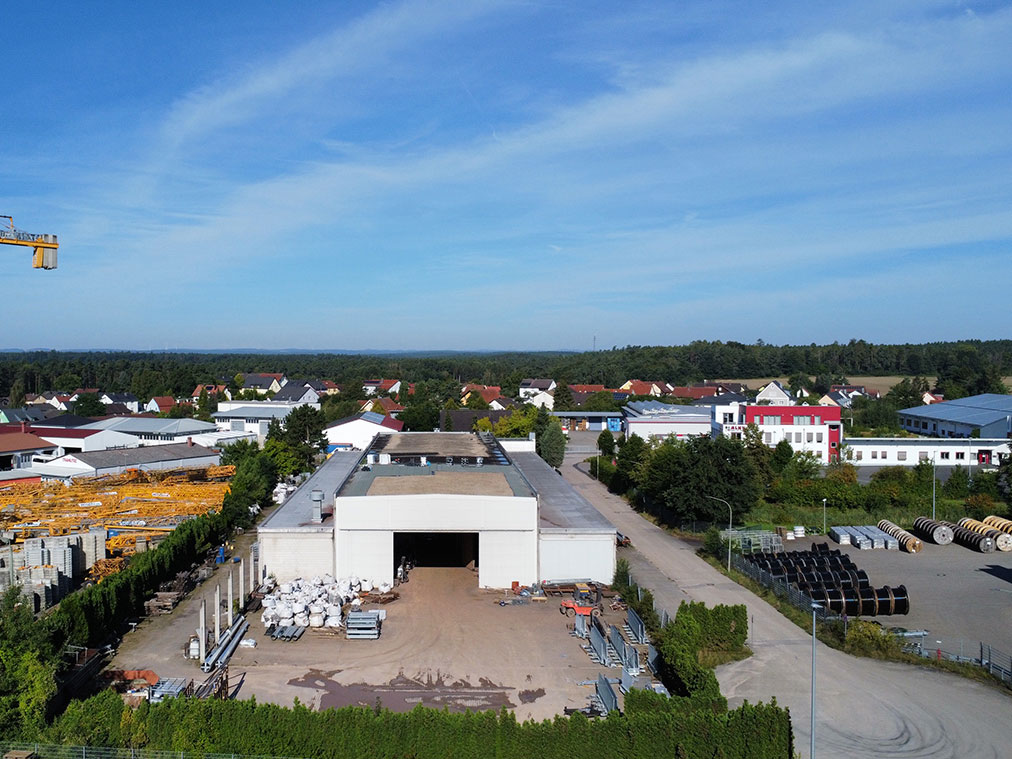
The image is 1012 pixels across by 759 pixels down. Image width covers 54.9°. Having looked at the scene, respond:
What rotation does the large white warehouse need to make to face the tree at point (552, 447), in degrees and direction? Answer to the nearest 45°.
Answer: approximately 180°

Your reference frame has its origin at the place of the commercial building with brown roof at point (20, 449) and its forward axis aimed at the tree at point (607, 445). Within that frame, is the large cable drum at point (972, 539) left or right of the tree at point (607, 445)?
right

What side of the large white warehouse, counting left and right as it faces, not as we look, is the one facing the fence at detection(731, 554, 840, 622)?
left

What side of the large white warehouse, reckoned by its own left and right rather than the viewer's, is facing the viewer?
front

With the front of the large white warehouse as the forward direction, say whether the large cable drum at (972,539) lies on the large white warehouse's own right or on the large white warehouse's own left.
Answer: on the large white warehouse's own left

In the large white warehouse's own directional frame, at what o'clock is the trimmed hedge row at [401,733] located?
The trimmed hedge row is roughly at 12 o'clock from the large white warehouse.

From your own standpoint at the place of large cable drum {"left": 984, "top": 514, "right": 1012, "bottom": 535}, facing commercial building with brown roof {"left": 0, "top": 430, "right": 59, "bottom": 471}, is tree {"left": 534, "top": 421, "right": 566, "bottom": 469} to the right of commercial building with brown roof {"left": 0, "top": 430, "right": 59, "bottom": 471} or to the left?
right

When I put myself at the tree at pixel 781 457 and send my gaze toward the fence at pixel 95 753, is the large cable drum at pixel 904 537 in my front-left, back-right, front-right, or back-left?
front-left

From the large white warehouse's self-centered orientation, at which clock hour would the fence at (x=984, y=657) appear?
The fence is roughly at 10 o'clock from the large white warehouse.

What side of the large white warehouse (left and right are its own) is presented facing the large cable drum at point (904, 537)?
left

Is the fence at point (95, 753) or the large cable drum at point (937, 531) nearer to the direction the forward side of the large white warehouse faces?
the fence

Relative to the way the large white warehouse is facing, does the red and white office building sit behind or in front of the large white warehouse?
behind

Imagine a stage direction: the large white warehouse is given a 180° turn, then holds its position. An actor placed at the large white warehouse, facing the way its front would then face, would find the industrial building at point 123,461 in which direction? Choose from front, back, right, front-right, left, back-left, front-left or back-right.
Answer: front-left

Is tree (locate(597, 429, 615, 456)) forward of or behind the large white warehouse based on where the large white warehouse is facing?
behind

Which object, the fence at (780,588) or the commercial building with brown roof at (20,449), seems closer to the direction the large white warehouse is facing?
the fence
